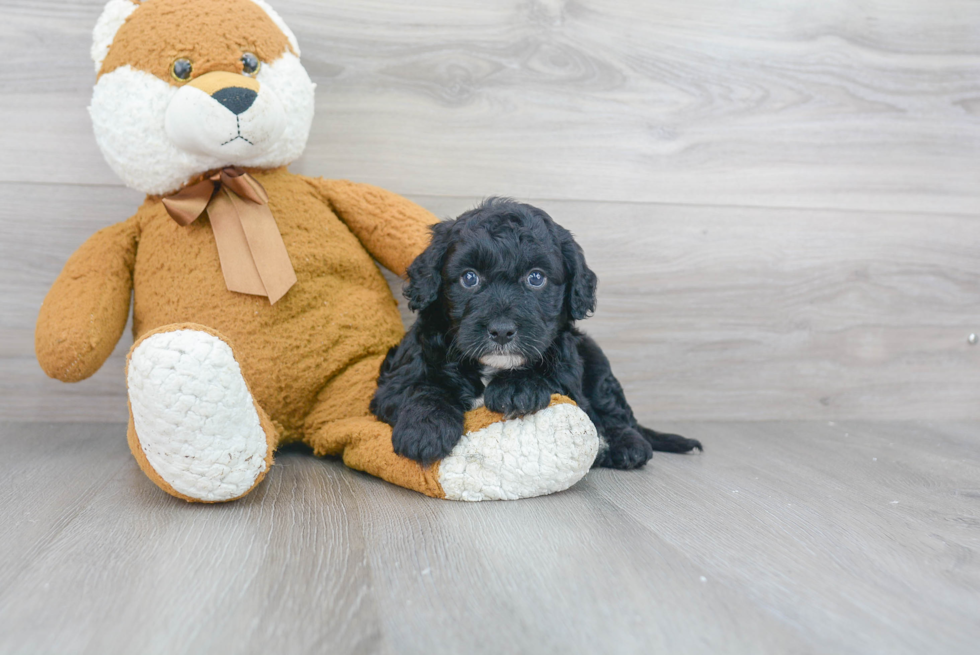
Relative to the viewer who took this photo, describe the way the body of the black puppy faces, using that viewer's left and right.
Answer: facing the viewer and to the left of the viewer

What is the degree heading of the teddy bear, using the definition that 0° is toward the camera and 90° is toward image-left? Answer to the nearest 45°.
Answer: approximately 0°
